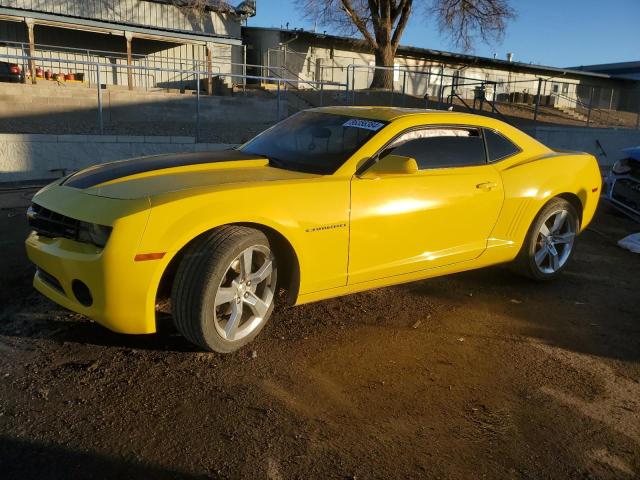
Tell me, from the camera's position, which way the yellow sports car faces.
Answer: facing the viewer and to the left of the viewer

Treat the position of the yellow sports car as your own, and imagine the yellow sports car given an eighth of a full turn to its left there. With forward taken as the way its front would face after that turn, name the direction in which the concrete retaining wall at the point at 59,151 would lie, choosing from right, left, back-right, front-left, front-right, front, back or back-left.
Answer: back-right

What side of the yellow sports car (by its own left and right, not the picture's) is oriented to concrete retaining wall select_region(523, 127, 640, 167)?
back
